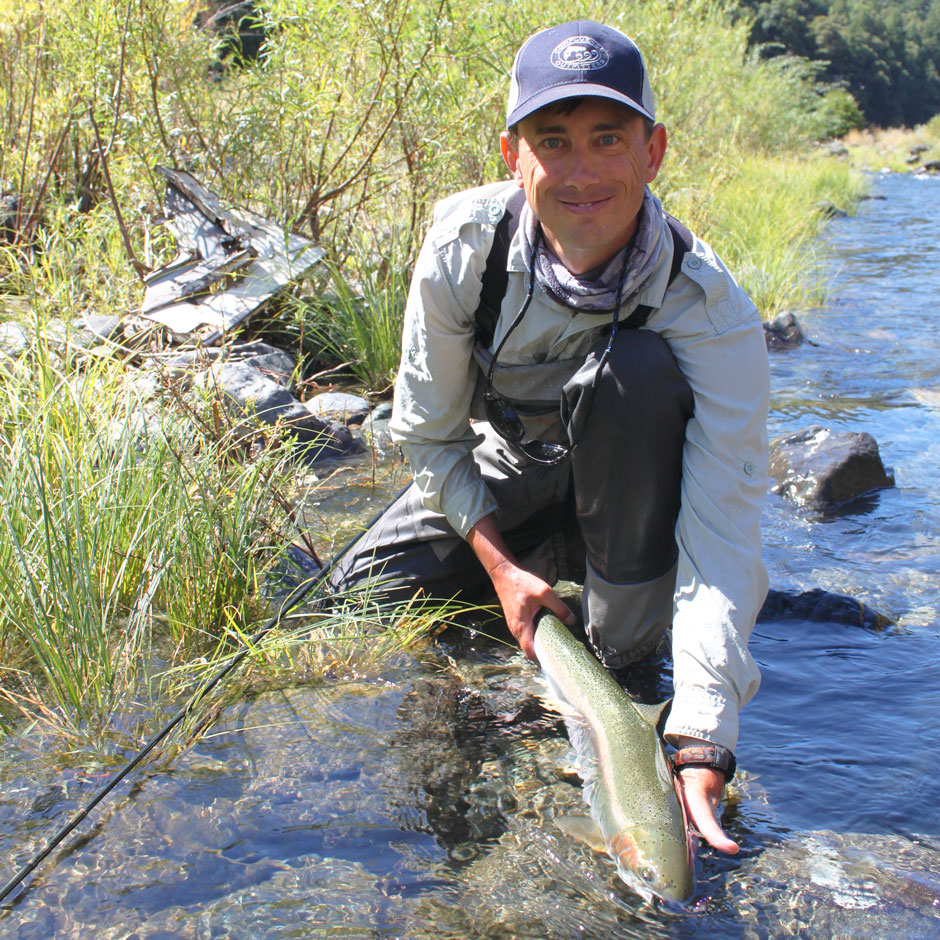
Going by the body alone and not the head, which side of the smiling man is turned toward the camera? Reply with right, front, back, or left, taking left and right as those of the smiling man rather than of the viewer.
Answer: front

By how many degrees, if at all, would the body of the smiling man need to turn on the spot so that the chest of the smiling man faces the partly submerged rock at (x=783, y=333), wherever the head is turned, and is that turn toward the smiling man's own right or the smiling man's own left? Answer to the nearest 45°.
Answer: approximately 180°

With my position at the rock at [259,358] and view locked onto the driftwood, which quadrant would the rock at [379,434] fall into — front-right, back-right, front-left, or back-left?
back-right

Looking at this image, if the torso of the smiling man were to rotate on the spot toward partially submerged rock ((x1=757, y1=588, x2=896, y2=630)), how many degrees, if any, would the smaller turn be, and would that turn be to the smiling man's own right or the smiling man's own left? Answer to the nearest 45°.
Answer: approximately 135° to the smiling man's own left

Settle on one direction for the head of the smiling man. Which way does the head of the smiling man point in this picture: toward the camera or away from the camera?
toward the camera

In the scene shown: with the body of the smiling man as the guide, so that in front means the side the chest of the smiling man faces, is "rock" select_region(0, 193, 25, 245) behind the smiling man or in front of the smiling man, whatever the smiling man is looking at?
behind

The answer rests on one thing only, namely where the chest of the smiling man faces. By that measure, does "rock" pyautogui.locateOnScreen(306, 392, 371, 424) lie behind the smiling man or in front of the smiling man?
behind
